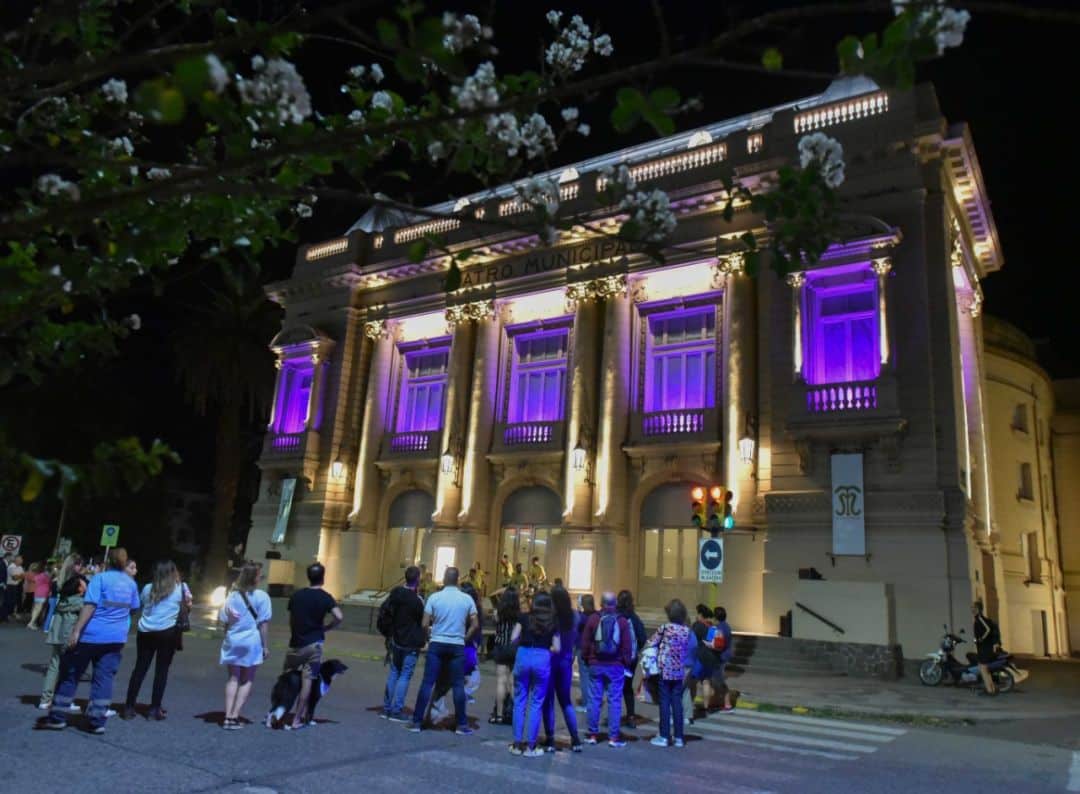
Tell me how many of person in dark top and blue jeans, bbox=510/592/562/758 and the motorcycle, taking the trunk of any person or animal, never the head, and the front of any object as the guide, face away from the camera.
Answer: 1

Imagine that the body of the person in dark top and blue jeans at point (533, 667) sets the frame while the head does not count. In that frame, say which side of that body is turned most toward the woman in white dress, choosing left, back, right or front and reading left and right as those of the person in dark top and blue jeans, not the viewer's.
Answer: left

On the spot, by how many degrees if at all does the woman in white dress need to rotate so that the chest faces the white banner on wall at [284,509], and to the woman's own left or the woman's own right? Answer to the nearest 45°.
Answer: approximately 45° to the woman's own left

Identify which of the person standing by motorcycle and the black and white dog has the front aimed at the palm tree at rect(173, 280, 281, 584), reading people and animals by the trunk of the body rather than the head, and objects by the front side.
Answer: the person standing by motorcycle

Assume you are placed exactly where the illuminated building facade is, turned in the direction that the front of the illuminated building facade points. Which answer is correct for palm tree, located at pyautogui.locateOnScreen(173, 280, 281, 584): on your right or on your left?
on your right

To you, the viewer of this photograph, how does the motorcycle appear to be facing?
facing to the left of the viewer

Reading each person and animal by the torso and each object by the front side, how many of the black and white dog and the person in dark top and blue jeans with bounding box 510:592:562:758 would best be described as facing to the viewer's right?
1

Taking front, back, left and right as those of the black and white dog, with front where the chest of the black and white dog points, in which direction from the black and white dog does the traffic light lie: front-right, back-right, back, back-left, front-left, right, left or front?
front-left

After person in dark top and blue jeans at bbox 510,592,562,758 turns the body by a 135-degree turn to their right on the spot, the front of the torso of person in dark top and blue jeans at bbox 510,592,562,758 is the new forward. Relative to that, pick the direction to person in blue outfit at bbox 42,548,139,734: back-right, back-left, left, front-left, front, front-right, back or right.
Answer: back-right

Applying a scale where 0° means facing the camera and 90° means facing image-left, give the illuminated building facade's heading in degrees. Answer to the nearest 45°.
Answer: approximately 45°

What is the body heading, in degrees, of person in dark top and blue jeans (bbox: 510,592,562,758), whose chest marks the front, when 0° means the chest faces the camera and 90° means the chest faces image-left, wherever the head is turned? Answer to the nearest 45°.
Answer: approximately 180°

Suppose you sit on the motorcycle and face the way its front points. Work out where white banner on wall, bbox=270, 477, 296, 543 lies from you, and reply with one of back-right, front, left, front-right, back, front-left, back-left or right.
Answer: front

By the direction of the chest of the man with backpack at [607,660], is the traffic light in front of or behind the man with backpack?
in front

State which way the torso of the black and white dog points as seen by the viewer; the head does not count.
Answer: to the viewer's right

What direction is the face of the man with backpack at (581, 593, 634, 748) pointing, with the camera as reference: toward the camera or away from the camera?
away from the camera

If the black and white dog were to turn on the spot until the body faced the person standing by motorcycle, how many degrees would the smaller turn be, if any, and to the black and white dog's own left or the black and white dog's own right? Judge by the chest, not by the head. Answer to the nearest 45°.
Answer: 0° — it already faces them

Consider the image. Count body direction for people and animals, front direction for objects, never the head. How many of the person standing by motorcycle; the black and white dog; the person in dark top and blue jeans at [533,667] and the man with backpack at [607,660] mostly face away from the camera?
2

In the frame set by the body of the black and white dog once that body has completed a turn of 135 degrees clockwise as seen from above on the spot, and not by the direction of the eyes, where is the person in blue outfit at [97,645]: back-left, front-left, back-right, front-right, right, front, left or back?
front-right

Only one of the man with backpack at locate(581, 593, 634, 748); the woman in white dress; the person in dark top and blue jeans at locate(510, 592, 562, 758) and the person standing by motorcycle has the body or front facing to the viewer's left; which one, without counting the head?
the person standing by motorcycle

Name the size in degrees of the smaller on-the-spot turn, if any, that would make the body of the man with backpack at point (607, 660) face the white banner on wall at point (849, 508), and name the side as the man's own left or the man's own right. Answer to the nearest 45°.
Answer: approximately 45° to the man's own right
